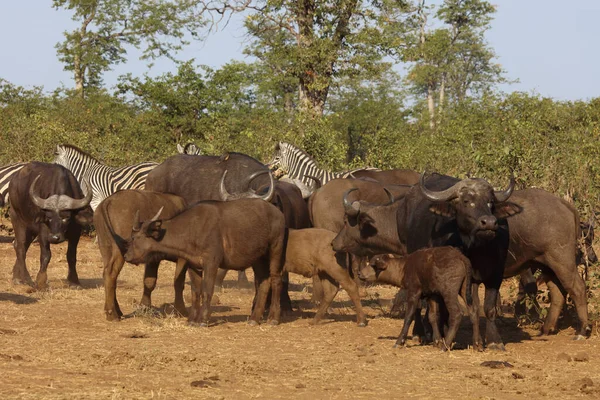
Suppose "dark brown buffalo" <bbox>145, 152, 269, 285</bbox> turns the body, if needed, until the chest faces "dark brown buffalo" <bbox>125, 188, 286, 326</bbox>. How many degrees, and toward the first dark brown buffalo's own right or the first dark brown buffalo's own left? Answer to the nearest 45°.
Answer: approximately 90° to the first dark brown buffalo's own right

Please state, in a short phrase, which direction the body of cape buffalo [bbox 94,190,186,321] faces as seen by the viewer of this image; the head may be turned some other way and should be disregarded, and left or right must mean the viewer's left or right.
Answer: facing to the right of the viewer

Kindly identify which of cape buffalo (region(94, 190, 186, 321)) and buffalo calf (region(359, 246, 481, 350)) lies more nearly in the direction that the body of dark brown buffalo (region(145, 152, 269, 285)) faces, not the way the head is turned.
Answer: the buffalo calf

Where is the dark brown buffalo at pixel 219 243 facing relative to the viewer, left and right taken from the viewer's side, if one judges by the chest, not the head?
facing to the left of the viewer

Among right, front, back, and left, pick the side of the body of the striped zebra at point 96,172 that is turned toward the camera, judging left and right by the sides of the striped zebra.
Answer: left

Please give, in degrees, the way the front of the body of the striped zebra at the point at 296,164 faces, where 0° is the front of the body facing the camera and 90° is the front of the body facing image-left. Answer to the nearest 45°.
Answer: approximately 90°

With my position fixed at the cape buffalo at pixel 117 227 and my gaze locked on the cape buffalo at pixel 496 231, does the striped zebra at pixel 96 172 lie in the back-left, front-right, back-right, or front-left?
back-left

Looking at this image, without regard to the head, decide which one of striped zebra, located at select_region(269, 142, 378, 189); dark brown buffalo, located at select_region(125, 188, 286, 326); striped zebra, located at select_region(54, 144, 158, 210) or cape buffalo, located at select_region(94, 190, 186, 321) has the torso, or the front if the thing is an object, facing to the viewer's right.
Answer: the cape buffalo

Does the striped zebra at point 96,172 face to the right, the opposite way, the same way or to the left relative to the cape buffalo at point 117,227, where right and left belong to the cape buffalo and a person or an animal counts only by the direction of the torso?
the opposite way

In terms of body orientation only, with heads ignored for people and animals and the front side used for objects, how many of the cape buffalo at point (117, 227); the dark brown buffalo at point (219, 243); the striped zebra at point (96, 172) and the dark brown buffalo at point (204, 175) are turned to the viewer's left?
2

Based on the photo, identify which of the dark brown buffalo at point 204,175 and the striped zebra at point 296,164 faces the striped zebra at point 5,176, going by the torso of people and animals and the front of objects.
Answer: the striped zebra at point 296,164

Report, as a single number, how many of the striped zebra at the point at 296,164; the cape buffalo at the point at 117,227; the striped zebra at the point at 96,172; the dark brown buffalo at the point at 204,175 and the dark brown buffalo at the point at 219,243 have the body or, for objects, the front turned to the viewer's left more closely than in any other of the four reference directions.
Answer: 3

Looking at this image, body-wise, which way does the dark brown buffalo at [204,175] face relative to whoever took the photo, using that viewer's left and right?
facing to the right of the viewer
